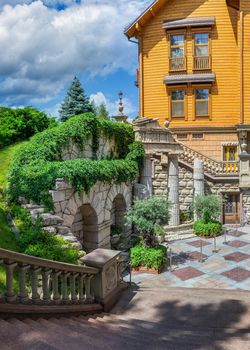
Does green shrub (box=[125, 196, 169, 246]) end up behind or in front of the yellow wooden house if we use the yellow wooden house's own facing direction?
in front

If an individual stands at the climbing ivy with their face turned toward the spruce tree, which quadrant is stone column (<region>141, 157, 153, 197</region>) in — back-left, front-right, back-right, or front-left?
front-right

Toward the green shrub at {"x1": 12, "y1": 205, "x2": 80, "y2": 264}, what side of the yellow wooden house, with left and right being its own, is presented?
front

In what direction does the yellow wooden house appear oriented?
toward the camera

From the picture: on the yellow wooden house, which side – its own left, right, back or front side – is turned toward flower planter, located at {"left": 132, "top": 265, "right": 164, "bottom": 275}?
front

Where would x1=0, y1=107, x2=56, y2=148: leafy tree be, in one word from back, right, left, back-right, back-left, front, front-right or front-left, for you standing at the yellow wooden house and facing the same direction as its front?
front-right

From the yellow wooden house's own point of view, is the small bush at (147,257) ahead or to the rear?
ahead
